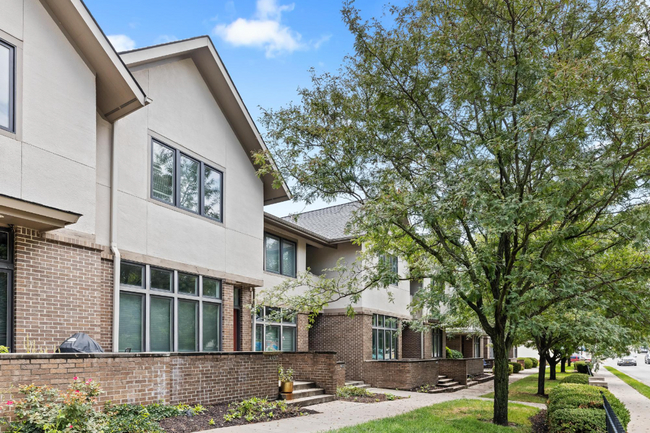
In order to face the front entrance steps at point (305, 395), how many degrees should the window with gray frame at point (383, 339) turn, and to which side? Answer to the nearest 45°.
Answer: approximately 45° to its right

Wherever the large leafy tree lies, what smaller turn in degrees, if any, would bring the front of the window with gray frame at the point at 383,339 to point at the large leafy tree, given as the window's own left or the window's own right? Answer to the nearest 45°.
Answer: approximately 45° to the window's own right

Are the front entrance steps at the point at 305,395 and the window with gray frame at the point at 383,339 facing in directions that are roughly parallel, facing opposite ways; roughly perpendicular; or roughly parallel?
roughly parallel

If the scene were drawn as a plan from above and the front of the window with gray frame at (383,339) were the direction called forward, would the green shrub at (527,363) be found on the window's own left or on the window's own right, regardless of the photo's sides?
on the window's own left

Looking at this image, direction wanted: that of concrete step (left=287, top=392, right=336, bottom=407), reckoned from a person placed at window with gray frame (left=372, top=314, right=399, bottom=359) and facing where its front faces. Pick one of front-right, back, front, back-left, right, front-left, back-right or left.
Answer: front-right

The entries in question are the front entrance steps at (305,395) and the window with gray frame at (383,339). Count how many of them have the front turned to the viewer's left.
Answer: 0

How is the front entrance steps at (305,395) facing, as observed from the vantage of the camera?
facing the viewer and to the right of the viewer

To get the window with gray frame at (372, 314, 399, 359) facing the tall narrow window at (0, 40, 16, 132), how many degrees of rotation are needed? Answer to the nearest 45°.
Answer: approximately 45° to its right

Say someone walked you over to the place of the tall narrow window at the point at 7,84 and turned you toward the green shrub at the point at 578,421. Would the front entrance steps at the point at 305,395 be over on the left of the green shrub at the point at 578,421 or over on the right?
left
